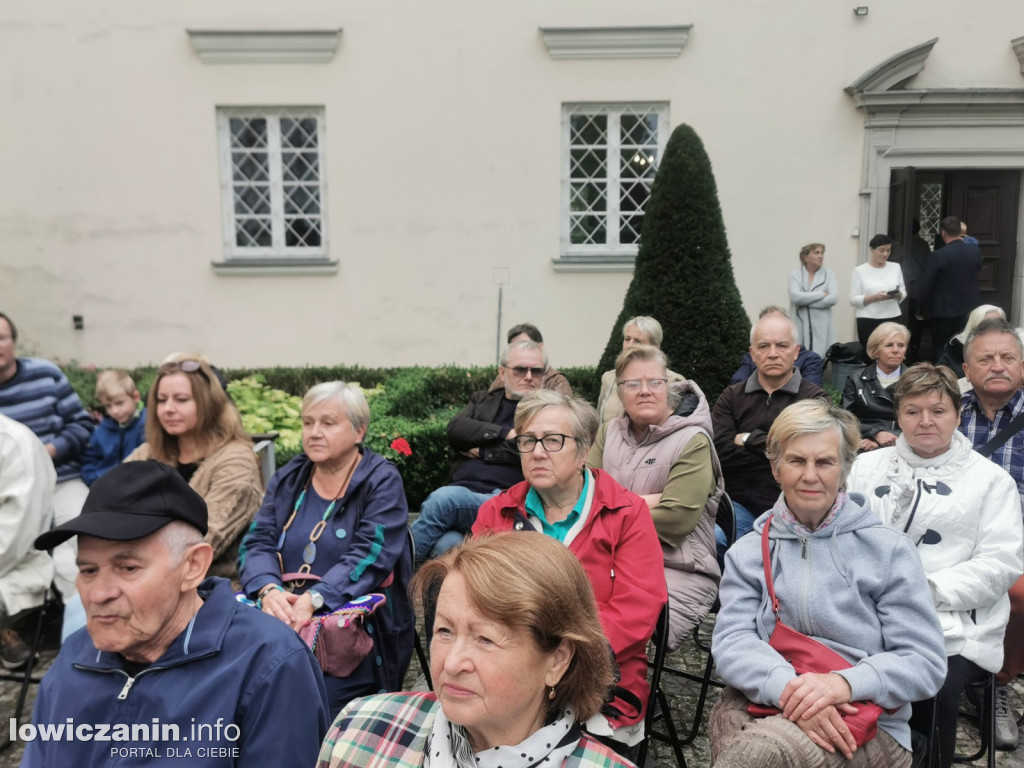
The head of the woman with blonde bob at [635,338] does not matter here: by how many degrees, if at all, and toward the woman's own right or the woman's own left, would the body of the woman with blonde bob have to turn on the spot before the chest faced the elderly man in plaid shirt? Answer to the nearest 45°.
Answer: approximately 90° to the woman's own left

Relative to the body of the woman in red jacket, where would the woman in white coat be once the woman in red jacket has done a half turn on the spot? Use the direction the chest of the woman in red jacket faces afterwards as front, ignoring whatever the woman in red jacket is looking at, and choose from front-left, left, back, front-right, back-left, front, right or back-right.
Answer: front-right

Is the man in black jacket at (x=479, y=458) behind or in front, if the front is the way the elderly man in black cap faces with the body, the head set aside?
behind

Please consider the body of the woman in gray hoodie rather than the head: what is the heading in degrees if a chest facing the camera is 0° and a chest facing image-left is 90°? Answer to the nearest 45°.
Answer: approximately 0°

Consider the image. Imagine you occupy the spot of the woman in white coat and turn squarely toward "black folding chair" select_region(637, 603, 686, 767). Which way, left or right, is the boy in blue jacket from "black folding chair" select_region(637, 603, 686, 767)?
right

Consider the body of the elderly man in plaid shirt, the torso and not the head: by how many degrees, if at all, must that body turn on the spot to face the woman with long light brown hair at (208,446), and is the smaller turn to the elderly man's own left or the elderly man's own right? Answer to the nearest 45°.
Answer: approximately 45° to the elderly man's own right

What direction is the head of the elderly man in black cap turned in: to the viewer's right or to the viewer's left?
to the viewer's left

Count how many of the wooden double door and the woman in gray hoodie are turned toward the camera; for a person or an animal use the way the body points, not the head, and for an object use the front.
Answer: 2

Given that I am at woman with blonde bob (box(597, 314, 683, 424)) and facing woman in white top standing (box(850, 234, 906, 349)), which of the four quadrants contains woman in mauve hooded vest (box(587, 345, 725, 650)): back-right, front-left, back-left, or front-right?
back-right

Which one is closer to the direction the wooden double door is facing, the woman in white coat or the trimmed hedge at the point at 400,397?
the woman in white coat

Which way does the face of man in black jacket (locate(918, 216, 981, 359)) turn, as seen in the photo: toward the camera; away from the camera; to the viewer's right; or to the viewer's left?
away from the camera
